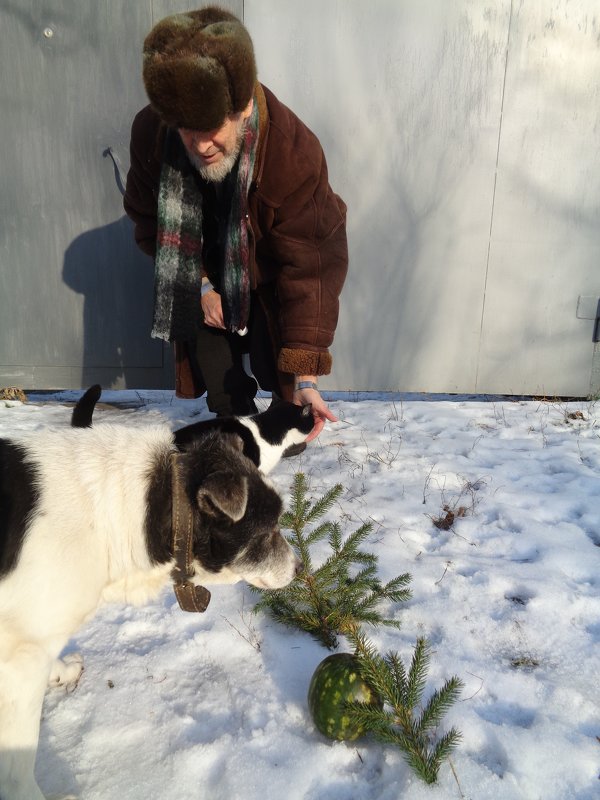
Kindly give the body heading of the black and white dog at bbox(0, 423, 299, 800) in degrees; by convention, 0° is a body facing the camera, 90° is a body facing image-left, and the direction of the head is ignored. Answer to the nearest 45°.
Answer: approximately 270°

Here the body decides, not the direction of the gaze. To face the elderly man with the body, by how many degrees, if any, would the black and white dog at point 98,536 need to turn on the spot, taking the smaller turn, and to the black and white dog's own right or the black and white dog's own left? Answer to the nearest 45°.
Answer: approximately 45° to the black and white dog's own left

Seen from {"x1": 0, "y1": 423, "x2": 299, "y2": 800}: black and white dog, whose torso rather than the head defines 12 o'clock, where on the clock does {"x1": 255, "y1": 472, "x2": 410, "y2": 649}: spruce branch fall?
The spruce branch is roughly at 12 o'clock from the black and white dog.

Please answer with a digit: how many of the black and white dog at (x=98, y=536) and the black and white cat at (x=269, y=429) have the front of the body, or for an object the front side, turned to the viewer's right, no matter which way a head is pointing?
2

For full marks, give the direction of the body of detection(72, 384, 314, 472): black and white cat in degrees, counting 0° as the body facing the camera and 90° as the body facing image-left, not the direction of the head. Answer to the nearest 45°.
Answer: approximately 270°

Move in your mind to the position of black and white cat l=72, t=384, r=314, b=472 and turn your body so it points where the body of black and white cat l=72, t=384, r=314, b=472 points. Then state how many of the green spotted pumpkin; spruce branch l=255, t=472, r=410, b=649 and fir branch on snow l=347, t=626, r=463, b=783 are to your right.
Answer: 3

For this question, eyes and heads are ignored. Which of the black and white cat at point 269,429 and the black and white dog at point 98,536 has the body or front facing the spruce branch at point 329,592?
the black and white dog at point 98,536

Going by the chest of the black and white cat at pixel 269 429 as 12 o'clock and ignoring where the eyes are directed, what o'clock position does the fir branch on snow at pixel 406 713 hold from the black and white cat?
The fir branch on snow is roughly at 3 o'clock from the black and white cat.

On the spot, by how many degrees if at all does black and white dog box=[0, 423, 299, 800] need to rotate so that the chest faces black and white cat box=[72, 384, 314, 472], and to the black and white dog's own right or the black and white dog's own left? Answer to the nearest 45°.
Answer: approximately 45° to the black and white dog's own left

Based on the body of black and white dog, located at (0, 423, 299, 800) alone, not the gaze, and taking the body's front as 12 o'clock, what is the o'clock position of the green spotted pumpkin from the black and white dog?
The green spotted pumpkin is roughly at 1 o'clock from the black and white dog.
